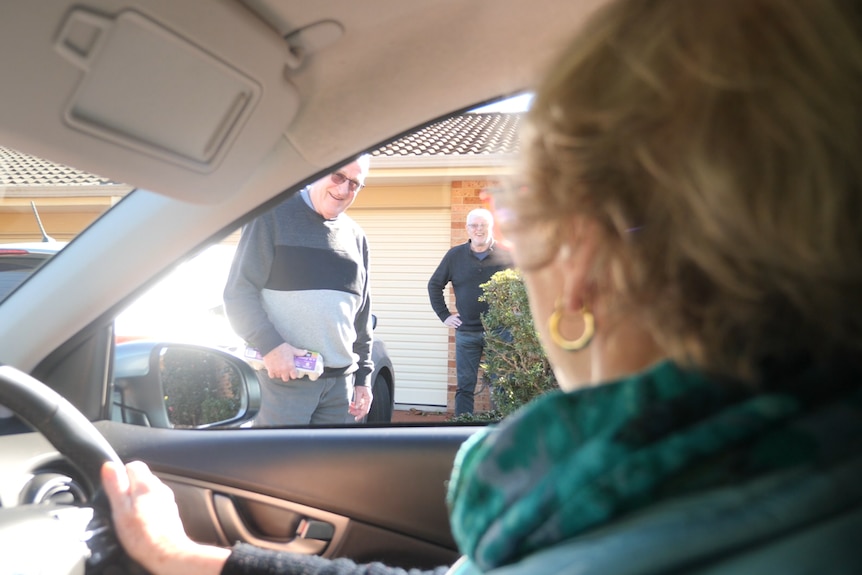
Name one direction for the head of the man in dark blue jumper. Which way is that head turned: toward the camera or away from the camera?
toward the camera

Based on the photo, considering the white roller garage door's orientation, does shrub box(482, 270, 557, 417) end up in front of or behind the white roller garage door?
in front

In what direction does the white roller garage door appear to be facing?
toward the camera
